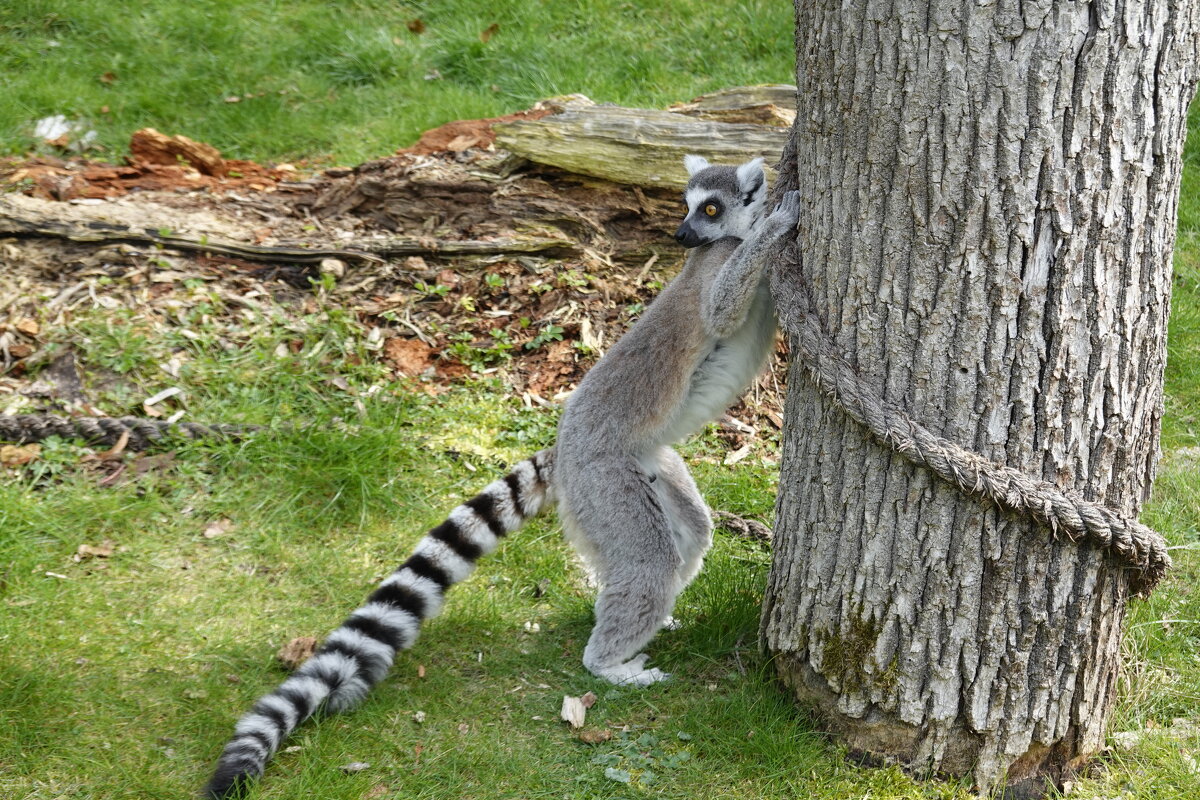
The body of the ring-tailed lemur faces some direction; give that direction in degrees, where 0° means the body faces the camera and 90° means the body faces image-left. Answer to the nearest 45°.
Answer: approximately 270°

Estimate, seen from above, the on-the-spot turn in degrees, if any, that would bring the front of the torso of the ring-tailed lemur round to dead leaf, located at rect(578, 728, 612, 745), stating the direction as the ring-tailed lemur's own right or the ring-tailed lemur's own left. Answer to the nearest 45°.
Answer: approximately 90° to the ring-tailed lemur's own right

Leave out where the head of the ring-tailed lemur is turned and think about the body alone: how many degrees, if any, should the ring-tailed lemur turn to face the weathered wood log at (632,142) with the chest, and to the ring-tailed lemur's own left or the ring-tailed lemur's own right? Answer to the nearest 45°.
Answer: approximately 90° to the ring-tailed lemur's own left

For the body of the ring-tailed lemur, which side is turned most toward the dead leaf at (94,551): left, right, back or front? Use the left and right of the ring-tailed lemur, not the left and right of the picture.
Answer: back

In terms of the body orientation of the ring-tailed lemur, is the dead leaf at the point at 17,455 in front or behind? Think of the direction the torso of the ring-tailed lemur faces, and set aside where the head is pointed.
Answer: behind

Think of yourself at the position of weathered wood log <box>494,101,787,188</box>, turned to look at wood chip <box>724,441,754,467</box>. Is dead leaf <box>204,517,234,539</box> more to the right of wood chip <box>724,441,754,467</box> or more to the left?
right

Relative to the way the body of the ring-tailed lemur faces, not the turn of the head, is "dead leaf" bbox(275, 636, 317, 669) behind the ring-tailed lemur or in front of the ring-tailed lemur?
behind
